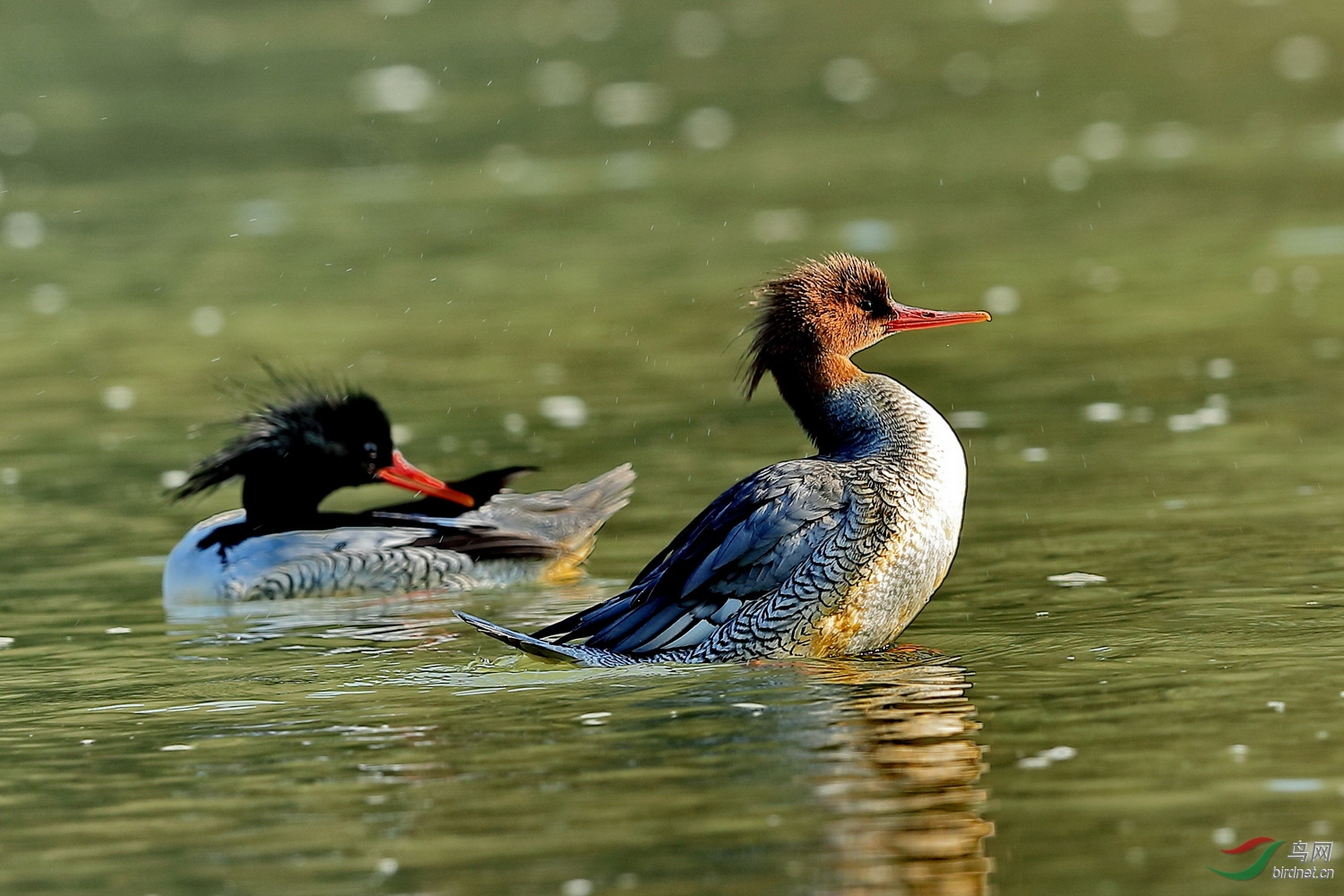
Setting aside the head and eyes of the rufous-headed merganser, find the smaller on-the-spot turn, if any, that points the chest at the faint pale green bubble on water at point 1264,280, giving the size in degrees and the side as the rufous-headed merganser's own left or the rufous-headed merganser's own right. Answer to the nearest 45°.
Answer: approximately 45° to the rufous-headed merganser's own left

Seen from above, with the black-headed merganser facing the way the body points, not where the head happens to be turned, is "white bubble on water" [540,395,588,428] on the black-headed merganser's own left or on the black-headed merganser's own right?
on the black-headed merganser's own right

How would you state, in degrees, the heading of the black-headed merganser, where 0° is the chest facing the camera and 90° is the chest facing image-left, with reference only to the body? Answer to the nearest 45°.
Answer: approximately 90°

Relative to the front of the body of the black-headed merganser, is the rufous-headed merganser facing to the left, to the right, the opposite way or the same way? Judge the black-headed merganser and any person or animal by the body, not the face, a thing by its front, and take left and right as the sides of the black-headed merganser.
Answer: the opposite way

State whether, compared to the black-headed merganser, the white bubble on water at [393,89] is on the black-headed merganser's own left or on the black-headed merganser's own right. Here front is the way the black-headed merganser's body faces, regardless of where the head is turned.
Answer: on the black-headed merganser's own right

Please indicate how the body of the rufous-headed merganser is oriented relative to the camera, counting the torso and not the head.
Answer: to the viewer's right

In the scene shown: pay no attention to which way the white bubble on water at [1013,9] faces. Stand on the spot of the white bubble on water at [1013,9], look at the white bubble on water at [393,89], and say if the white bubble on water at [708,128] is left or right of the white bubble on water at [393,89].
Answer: left

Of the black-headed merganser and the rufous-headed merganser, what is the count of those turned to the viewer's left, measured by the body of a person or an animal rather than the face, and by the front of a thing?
1

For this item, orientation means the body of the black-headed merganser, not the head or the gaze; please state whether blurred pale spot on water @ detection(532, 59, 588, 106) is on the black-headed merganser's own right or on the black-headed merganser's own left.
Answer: on the black-headed merganser's own right

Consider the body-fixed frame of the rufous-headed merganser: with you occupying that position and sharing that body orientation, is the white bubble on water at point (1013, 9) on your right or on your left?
on your left

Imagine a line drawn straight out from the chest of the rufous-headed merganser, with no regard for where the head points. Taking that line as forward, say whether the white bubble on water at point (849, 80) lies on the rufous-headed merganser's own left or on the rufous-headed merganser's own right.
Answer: on the rufous-headed merganser's own left
